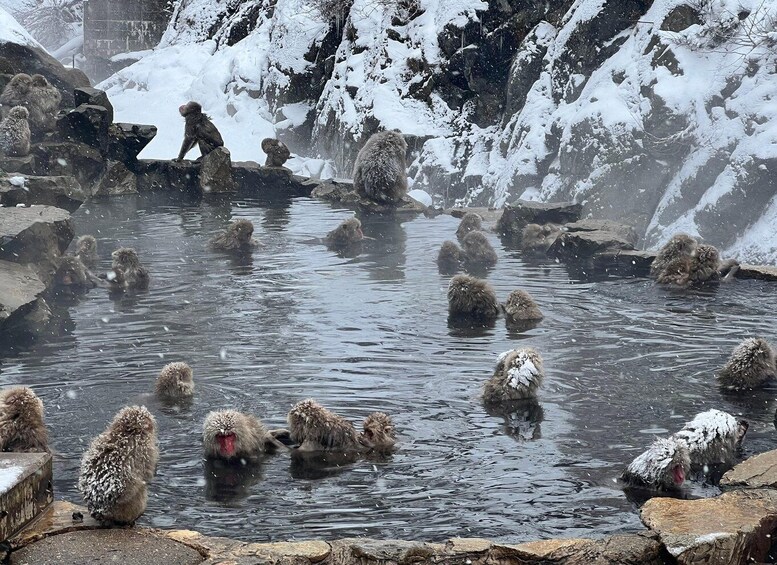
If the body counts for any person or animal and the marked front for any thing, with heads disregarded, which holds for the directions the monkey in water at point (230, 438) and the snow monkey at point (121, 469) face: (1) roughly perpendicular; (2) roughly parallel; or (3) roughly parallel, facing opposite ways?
roughly parallel, facing opposite ways

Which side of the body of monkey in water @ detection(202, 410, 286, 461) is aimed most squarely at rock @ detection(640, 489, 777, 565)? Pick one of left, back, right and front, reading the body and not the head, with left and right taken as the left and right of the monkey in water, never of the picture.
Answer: left

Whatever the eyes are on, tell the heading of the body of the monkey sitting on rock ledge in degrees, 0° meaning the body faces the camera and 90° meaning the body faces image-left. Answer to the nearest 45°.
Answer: approximately 90°

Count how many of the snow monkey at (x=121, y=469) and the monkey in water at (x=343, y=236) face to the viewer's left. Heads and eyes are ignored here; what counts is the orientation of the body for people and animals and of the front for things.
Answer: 0

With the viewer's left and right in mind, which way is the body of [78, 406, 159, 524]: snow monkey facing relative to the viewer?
facing away from the viewer and to the right of the viewer

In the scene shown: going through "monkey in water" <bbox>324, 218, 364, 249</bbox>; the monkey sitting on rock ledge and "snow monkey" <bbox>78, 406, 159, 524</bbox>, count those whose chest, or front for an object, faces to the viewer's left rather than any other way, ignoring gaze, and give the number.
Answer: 1

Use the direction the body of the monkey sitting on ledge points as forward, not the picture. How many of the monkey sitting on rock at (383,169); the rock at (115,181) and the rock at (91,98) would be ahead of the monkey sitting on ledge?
2
